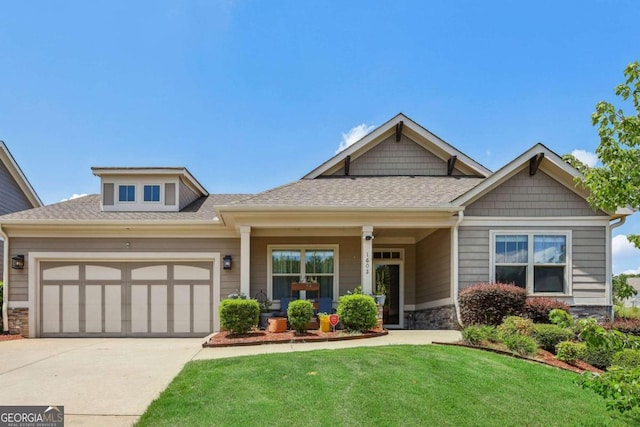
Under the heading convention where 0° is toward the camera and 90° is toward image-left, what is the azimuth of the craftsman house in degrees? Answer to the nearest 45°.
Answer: approximately 0°

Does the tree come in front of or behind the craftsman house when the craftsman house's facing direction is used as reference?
in front

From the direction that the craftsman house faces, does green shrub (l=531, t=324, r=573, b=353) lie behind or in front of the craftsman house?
in front

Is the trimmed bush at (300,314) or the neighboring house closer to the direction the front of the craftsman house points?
the trimmed bush
